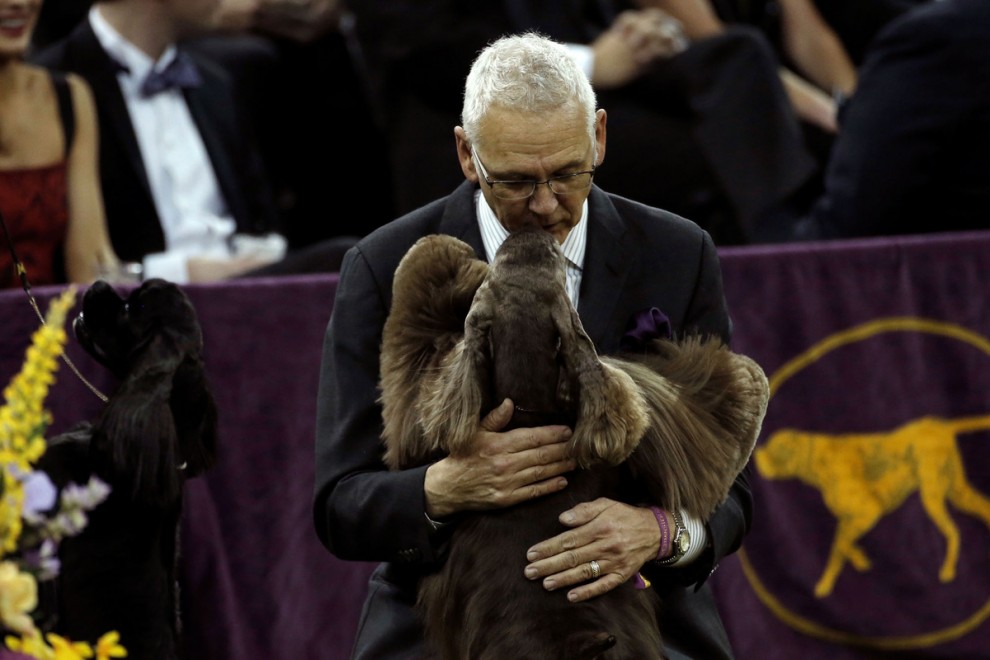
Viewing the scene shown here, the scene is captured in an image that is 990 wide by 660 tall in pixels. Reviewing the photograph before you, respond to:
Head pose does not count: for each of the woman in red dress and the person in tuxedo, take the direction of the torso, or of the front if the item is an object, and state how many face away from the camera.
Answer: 0

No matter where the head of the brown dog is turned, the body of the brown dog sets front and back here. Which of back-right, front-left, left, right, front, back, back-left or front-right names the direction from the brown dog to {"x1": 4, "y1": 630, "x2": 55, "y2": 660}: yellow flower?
back-left

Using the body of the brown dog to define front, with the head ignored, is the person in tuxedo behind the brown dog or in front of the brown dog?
in front

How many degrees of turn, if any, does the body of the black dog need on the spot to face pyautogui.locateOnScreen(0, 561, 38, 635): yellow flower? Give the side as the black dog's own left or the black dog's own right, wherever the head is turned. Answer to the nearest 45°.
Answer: approximately 90° to the black dog's own left

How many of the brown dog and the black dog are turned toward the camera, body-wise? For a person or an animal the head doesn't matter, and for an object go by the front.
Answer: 0

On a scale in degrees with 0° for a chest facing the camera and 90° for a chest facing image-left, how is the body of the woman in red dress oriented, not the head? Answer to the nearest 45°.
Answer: approximately 0°

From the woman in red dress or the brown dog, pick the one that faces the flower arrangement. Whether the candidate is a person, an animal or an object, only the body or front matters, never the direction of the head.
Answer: the woman in red dress

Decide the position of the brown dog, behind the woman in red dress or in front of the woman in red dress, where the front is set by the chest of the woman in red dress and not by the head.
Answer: in front

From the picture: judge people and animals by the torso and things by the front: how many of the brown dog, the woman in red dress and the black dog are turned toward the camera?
1

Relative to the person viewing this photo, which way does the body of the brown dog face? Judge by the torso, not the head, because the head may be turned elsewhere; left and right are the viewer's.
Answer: facing away from the viewer

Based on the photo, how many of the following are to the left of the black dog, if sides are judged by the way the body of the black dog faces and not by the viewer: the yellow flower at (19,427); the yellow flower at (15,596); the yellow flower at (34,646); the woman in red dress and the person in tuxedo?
3

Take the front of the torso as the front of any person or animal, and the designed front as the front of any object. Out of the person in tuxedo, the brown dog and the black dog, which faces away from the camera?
the brown dog
